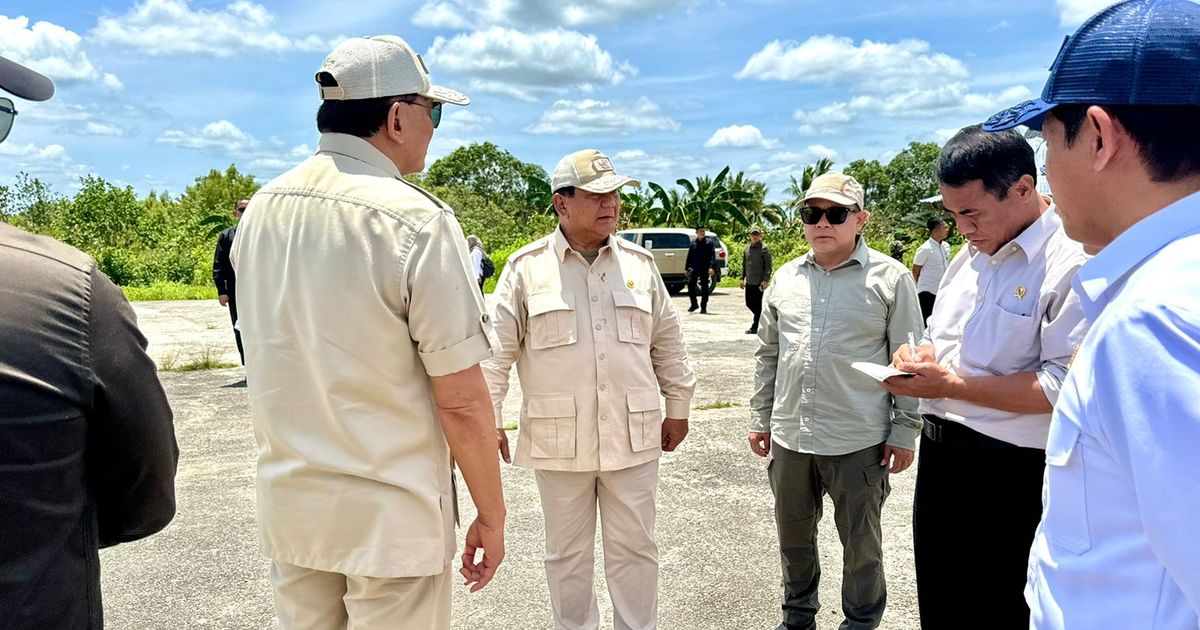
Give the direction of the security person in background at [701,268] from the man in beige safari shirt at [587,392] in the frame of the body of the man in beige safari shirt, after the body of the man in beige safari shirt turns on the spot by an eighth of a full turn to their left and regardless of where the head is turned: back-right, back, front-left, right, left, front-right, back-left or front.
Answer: back-left

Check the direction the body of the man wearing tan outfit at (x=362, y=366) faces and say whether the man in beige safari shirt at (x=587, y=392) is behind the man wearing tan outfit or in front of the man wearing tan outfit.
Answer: in front

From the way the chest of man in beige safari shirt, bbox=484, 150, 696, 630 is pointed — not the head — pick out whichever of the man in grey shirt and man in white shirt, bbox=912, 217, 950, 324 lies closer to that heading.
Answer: the man in grey shirt

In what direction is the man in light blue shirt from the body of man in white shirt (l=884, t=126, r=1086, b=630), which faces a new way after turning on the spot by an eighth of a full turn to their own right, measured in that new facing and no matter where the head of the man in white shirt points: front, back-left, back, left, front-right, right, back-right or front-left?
left

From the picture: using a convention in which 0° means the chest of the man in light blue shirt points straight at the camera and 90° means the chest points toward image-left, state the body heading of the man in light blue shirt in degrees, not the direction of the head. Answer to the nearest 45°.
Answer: approximately 90°

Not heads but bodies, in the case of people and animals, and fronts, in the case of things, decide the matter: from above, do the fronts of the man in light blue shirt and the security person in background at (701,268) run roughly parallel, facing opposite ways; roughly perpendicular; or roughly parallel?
roughly perpendicular

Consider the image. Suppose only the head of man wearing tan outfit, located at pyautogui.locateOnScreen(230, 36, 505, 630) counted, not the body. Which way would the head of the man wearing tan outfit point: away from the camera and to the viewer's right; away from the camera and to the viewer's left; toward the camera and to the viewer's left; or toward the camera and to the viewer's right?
away from the camera and to the viewer's right

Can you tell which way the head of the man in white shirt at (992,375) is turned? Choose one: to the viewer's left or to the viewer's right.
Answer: to the viewer's left

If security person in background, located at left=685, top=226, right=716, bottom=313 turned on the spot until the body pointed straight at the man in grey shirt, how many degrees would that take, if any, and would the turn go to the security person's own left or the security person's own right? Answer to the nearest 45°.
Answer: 0° — they already face them

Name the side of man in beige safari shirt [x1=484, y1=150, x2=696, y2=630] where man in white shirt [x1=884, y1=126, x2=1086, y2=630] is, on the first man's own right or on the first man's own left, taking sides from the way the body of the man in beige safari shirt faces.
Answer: on the first man's own left

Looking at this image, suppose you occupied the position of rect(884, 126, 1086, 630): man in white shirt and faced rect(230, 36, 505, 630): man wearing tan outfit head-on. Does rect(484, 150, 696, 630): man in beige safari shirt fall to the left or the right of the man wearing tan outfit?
right
